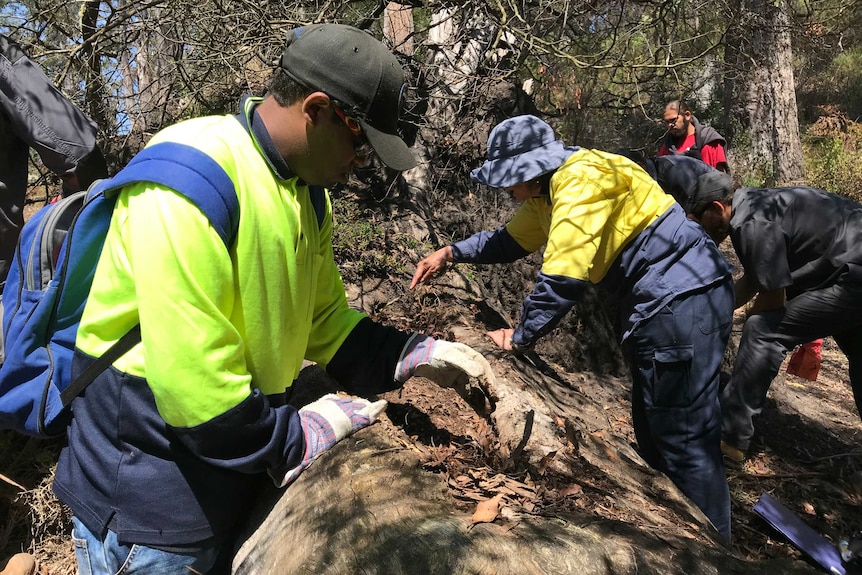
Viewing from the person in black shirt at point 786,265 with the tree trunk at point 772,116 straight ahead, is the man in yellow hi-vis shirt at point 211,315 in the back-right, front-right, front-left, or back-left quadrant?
back-left

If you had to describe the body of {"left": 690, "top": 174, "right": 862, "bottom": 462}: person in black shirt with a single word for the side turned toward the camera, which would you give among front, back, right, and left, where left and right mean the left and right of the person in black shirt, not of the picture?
left

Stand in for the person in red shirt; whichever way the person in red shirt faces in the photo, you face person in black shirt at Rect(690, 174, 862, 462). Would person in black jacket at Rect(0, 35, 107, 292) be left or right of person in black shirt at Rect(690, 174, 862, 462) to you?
right

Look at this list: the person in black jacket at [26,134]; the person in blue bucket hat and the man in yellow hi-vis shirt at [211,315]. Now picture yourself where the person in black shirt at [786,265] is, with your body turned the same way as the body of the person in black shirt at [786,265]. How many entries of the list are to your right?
0

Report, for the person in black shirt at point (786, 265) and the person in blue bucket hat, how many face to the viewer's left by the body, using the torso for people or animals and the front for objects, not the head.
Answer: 2

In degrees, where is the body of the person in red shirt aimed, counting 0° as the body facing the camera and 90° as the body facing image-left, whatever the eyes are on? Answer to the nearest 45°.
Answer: approximately 45°

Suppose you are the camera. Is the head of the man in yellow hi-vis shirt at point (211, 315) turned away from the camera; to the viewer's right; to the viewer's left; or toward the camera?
to the viewer's right

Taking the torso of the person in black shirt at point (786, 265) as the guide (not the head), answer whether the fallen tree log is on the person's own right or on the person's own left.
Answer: on the person's own left

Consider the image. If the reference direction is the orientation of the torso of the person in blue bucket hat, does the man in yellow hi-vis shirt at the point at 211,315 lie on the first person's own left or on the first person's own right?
on the first person's own left

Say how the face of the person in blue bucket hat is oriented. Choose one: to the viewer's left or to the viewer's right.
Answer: to the viewer's left

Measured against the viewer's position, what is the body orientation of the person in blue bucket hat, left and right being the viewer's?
facing to the left of the viewer

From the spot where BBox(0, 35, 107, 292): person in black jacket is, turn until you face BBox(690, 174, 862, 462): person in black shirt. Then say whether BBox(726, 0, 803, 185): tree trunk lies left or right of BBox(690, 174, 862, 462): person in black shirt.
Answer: left
